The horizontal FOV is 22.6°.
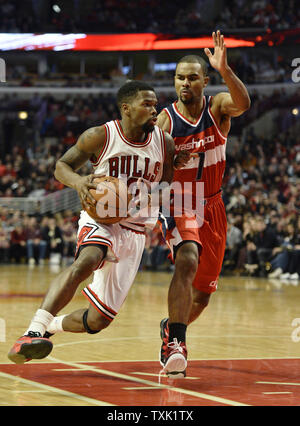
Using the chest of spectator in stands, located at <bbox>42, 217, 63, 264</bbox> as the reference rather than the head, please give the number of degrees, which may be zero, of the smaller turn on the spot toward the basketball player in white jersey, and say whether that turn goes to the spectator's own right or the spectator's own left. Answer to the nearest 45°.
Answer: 0° — they already face them

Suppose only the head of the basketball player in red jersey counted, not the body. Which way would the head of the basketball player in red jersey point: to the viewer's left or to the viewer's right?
to the viewer's left

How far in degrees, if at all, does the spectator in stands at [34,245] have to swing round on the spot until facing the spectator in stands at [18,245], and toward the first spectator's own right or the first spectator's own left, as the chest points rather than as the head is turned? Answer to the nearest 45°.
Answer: approximately 135° to the first spectator's own right

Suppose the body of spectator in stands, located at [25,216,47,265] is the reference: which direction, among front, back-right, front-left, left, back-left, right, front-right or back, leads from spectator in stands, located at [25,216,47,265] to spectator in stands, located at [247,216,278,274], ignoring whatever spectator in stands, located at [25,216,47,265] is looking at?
front-left

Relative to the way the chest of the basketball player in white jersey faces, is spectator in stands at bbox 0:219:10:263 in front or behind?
behind

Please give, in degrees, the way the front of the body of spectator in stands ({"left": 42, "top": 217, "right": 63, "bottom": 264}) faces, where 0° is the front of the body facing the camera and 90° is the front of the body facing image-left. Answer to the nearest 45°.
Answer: approximately 0°

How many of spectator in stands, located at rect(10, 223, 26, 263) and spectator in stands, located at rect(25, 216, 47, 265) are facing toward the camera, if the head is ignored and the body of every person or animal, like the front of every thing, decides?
2

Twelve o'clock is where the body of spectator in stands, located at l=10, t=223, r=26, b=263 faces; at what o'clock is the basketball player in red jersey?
The basketball player in red jersey is roughly at 12 o'clock from the spectator in stands.

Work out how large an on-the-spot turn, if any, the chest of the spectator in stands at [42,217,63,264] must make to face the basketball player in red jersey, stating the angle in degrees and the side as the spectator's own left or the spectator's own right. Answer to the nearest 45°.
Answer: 0° — they already face them
